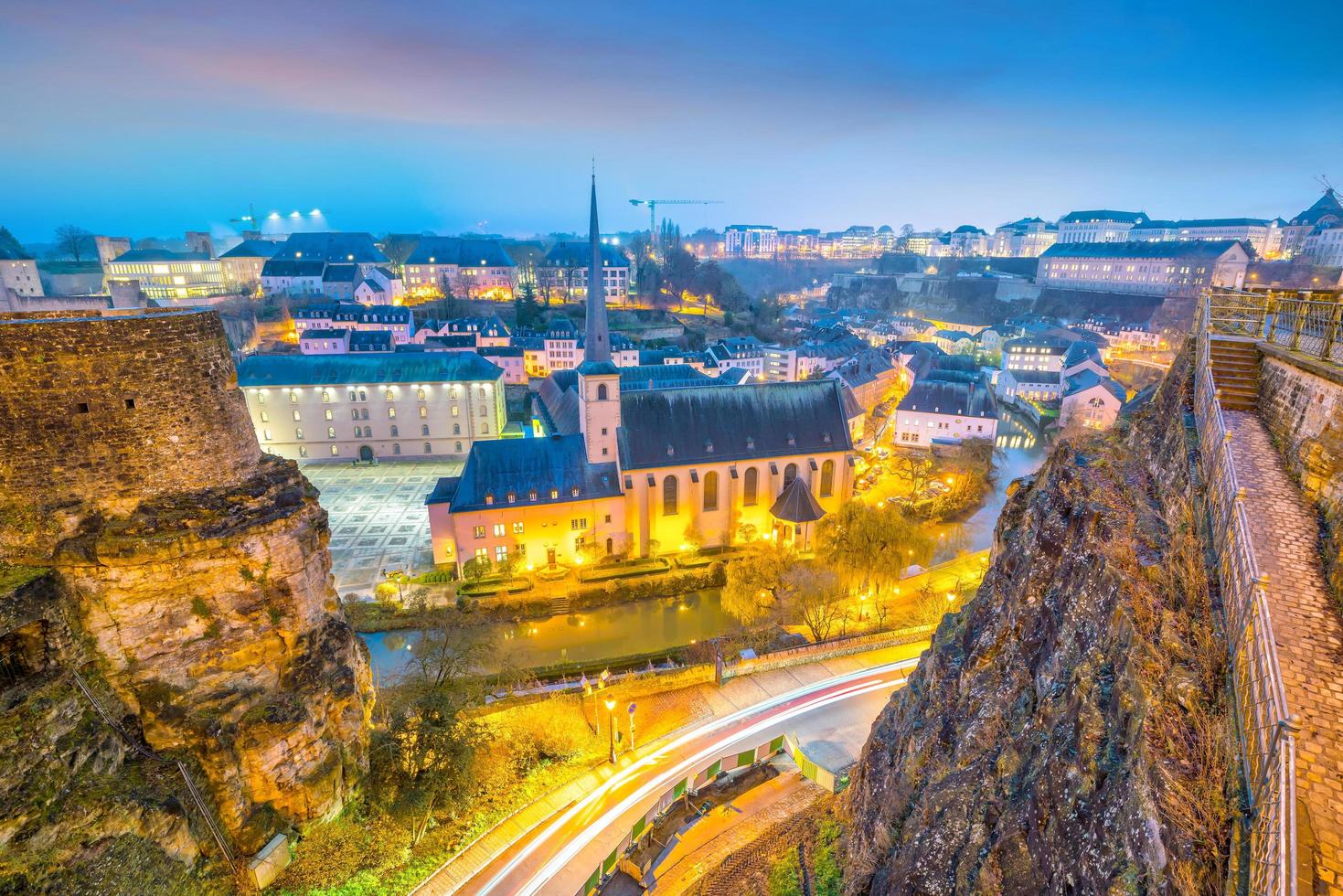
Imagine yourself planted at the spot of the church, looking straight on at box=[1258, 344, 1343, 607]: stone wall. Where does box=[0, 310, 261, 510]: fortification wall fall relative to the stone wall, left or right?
right

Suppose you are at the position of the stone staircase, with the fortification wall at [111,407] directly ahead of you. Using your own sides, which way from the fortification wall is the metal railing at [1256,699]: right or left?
left

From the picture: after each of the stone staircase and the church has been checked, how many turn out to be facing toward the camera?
1

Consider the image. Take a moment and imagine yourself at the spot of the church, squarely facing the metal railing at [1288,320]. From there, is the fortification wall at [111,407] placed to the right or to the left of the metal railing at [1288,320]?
right

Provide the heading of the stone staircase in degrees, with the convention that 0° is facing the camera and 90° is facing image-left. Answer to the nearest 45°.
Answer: approximately 0°
